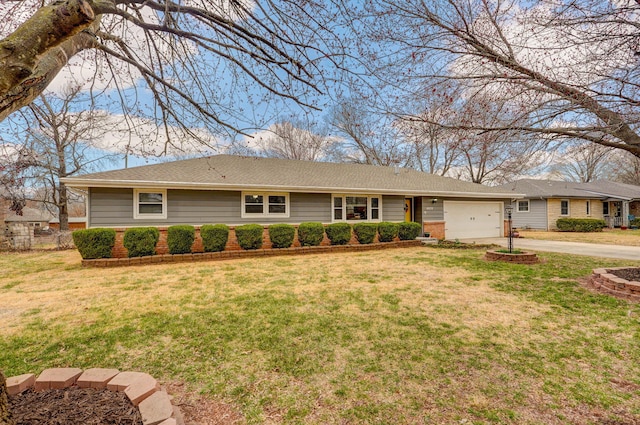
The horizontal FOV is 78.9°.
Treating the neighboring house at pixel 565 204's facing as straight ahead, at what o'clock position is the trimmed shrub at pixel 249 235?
The trimmed shrub is roughly at 2 o'clock from the neighboring house.

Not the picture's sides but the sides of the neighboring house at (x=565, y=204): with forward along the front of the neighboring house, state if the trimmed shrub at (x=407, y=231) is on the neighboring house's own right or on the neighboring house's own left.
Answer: on the neighboring house's own right

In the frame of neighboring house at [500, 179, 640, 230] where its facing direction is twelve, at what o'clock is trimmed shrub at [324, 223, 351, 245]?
The trimmed shrub is roughly at 2 o'clock from the neighboring house.

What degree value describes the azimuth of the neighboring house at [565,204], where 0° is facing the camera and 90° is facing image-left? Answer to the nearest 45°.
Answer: approximately 315°

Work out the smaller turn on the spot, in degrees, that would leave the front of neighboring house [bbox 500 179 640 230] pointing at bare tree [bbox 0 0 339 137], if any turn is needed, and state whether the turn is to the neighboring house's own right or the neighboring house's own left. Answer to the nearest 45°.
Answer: approximately 45° to the neighboring house's own right

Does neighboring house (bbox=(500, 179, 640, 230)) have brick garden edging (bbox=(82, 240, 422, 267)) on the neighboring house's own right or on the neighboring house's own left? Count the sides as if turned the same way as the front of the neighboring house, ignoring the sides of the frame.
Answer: on the neighboring house's own right

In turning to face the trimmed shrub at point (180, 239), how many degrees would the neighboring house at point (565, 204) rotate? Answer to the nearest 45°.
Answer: approximately 45° to its right

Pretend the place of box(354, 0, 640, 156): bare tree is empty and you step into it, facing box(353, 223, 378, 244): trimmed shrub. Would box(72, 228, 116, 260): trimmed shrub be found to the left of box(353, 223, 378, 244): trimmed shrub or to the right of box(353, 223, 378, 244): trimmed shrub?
left

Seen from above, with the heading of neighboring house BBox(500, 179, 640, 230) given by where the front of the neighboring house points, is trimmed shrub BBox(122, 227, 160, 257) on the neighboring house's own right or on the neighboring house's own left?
on the neighboring house's own right
